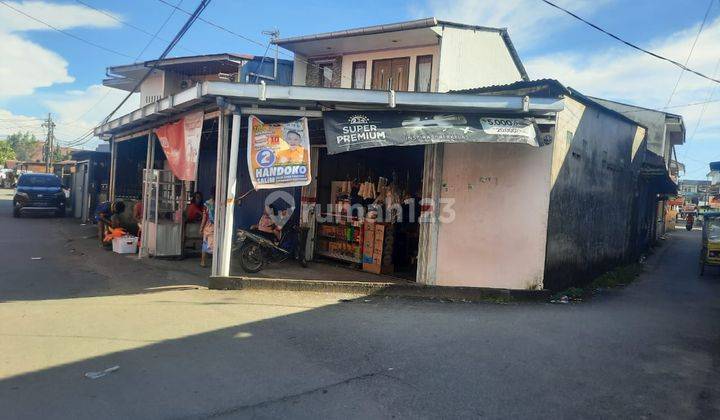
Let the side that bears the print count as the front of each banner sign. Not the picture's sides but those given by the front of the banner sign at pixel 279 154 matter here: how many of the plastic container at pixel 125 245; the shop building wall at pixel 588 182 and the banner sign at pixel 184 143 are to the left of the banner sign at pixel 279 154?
1

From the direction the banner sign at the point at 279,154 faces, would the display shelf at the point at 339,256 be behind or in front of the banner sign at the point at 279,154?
behind

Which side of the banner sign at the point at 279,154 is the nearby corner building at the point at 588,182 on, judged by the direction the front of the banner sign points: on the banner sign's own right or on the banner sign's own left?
on the banner sign's own left

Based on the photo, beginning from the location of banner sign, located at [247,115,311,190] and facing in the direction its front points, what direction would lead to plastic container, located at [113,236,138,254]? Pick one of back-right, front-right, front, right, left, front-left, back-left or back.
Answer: back-right

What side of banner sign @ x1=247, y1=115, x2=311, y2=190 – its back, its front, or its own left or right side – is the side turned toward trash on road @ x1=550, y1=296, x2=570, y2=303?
left

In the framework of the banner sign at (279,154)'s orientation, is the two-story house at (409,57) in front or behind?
behind

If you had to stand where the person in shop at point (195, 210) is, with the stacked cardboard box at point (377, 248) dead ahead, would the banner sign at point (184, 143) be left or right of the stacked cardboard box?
right

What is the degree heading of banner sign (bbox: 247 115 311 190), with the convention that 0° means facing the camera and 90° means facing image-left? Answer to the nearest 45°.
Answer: approximately 0°

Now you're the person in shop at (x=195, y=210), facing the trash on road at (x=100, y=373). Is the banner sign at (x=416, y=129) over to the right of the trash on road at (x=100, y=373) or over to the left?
left

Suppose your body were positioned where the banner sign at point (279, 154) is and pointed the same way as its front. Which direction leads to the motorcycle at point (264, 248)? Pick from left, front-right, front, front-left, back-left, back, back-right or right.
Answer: back
